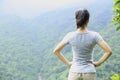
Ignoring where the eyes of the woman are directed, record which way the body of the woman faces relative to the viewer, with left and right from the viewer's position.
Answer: facing away from the viewer
